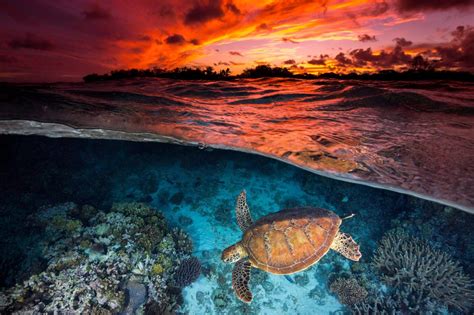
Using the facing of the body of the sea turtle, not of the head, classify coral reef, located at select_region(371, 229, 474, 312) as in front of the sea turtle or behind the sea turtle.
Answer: behind

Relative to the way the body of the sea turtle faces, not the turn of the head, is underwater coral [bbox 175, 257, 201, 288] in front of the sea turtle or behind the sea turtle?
in front

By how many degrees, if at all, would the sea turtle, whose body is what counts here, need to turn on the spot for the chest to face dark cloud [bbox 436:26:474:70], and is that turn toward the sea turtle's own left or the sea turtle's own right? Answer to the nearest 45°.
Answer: approximately 135° to the sea turtle's own right

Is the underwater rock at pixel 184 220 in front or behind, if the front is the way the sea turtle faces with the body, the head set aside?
in front

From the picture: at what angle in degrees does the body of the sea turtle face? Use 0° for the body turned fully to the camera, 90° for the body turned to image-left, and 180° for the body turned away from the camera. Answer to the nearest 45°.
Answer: approximately 90°
